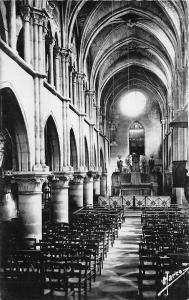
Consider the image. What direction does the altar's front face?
toward the camera

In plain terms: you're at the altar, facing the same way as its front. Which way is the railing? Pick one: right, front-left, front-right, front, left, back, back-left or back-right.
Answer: front

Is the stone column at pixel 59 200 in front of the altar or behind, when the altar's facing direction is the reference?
in front

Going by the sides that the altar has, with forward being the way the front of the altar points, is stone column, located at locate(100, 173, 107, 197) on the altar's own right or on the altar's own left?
on the altar's own right

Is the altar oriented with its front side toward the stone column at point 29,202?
yes
